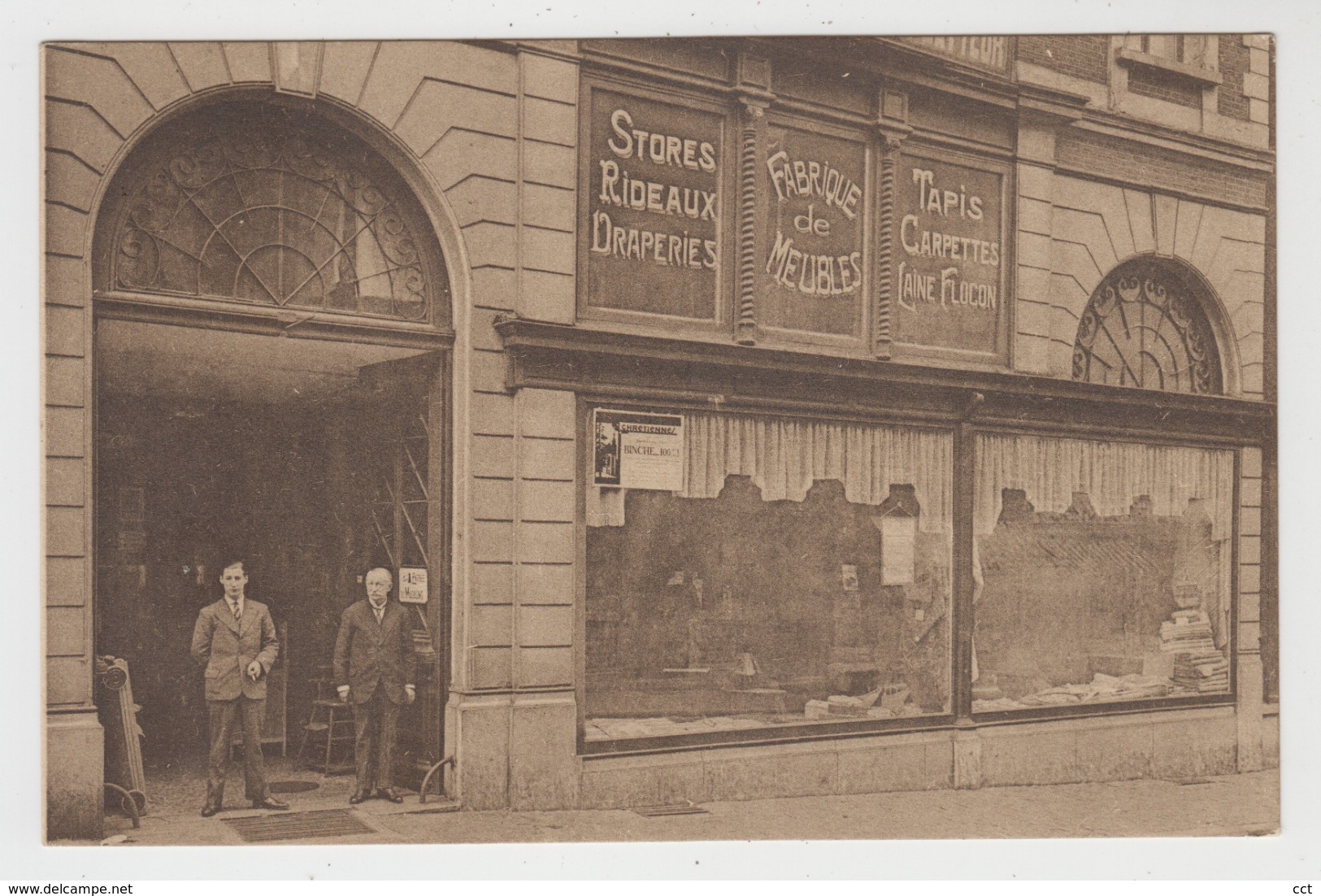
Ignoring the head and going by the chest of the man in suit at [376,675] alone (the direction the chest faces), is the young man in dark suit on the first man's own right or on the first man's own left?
on the first man's own right

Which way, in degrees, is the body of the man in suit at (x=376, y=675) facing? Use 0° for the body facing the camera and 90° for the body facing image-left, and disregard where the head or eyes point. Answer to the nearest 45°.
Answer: approximately 0°

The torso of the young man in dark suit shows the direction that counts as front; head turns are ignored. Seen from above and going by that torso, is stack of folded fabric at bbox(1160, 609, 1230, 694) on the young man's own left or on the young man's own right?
on the young man's own left

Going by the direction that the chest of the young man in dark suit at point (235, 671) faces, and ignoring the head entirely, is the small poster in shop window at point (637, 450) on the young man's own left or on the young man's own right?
on the young man's own left

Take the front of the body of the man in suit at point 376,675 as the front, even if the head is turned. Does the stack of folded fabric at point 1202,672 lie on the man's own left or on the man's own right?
on the man's own left

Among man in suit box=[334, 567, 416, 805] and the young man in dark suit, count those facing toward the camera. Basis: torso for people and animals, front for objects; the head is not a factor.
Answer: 2

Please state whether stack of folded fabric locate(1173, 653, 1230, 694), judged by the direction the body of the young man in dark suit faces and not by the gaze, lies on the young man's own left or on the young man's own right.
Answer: on the young man's own left
